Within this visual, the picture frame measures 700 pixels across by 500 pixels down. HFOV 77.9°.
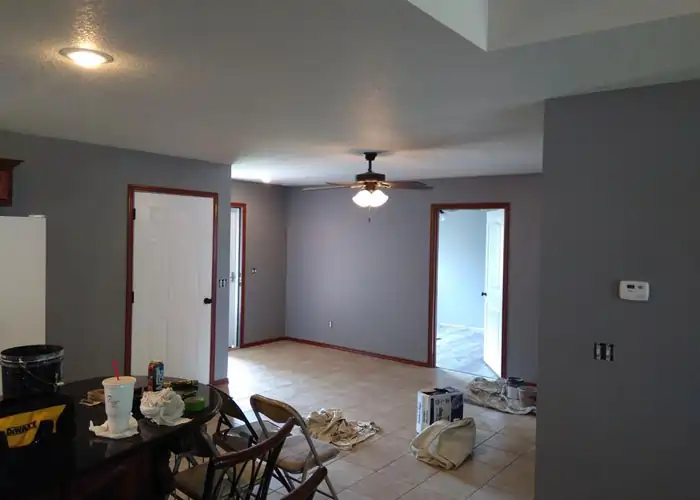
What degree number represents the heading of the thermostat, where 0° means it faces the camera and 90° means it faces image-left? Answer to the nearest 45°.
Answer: approximately 0°

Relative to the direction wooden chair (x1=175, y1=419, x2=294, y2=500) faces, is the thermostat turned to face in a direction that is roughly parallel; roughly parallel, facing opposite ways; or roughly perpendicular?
roughly perpendicular

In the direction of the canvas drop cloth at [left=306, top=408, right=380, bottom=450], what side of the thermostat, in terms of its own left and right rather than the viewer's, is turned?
right

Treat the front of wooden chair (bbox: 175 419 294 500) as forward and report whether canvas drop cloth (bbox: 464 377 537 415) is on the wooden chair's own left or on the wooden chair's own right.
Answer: on the wooden chair's own right

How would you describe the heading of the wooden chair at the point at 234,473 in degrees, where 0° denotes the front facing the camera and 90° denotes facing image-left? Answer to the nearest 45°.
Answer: approximately 135°

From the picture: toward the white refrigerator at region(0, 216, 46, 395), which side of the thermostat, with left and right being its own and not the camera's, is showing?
right

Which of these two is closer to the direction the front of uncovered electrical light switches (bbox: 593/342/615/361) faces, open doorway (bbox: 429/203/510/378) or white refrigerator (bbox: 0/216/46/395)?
the white refrigerator

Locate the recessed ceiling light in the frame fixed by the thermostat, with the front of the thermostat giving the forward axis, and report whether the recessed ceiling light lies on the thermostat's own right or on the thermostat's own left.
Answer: on the thermostat's own right
